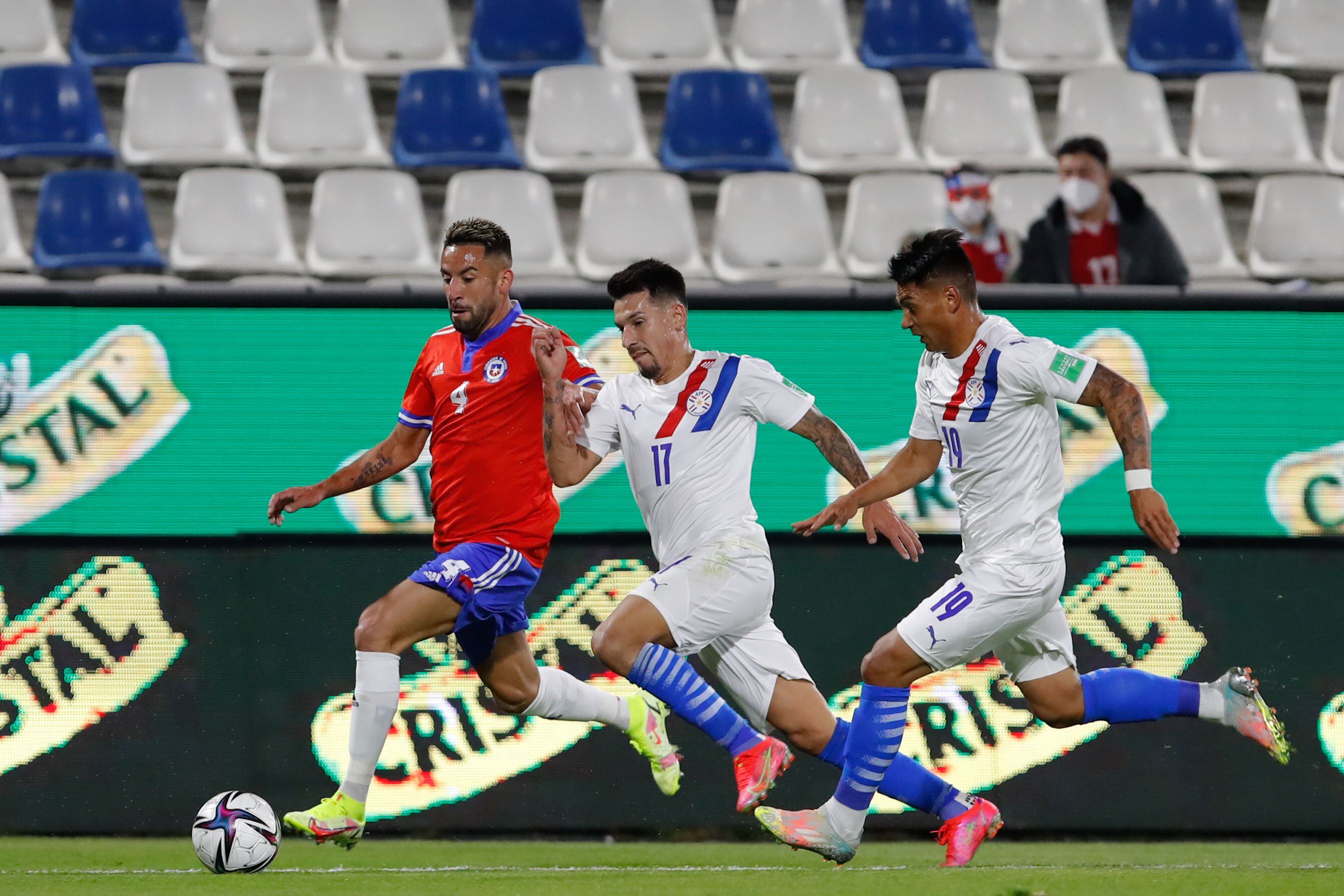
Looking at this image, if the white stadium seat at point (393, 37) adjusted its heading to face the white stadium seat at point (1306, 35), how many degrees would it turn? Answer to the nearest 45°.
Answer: approximately 90° to its left

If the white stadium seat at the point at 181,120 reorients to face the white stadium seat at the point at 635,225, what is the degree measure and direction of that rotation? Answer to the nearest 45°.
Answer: approximately 45° to its left

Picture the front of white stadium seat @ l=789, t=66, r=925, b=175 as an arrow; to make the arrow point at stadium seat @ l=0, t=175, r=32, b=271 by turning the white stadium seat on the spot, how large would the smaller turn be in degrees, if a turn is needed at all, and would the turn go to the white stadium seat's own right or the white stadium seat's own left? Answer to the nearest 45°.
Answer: approximately 90° to the white stadium seat's own right

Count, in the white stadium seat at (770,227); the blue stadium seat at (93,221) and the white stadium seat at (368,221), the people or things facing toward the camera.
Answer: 3

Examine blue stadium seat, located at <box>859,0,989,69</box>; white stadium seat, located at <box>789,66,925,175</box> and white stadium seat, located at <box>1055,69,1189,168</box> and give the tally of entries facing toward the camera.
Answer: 3

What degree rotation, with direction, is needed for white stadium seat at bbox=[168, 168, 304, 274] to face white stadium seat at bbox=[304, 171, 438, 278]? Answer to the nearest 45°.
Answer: approximately 90° to its left

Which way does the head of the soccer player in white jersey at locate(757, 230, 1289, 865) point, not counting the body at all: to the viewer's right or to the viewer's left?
to the viewer's left

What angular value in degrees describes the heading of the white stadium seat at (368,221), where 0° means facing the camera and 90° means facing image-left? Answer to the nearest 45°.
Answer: approximately 0°
